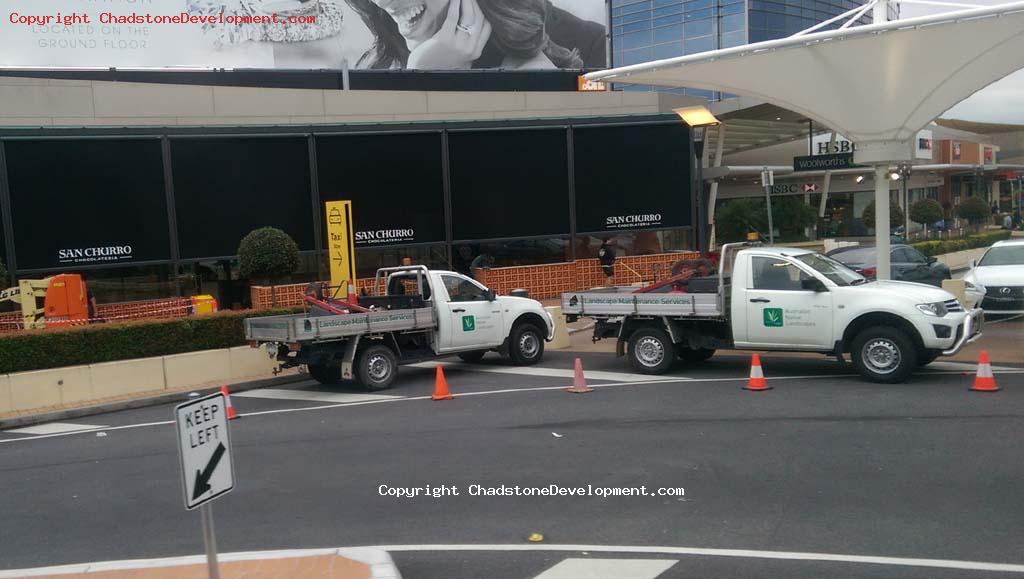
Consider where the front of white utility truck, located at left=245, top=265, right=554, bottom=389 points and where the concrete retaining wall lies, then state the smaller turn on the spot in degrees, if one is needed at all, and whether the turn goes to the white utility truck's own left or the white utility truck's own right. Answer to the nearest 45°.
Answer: approximately 135° to the white utility truck's own left

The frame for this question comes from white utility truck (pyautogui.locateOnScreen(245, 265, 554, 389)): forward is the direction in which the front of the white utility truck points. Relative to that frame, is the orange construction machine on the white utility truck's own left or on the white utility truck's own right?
on the white utility truck's own left

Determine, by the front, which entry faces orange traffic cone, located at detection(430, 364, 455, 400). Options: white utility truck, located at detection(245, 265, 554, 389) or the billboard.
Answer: the billboard

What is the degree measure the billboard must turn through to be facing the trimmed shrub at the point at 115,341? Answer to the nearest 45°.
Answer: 0° — it already faces it

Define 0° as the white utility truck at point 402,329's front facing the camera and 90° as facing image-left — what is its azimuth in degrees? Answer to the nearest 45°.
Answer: approximately 225°

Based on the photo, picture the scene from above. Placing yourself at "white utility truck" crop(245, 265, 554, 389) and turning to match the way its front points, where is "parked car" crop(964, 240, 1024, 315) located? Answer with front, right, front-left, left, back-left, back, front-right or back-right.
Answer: front-right

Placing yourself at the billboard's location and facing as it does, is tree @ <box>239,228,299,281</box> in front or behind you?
in front

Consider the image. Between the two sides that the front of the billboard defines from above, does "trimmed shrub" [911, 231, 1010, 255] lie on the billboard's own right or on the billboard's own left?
on the billboard's own left

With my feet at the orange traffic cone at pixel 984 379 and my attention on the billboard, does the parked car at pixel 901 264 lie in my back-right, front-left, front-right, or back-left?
front-right

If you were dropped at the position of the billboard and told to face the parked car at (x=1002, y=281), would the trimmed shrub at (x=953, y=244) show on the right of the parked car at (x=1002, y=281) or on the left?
left

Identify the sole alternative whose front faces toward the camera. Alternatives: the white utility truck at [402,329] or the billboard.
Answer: the billboard

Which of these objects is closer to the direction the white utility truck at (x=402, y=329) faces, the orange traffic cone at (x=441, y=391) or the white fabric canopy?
the white fabric canopy

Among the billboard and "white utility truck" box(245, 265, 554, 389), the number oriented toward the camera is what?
1

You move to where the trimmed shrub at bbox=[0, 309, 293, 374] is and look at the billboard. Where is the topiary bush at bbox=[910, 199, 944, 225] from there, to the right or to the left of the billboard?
right

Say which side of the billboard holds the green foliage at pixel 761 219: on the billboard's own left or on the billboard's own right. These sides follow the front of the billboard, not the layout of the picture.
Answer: on the billboard's own left

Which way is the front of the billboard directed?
toward the camera
